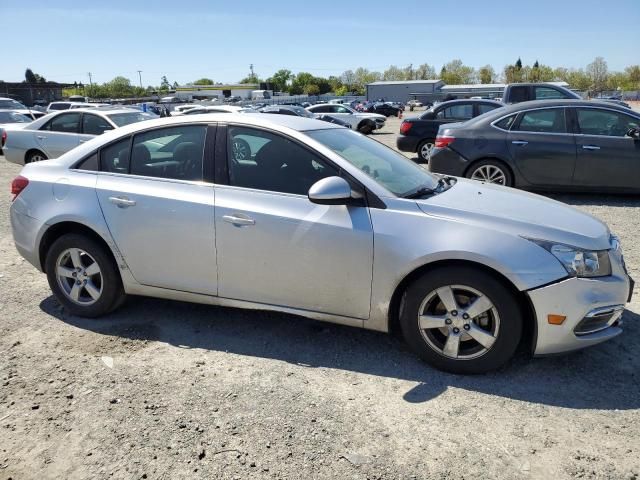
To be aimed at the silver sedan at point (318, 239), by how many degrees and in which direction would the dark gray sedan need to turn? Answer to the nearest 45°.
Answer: approximately 90° to its right

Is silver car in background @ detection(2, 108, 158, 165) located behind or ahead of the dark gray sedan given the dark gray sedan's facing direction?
behind

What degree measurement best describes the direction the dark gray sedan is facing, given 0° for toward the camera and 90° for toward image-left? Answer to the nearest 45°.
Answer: approximately 270°

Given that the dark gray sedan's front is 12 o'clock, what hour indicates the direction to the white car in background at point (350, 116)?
The white car in background is roughly at 8 o'clock from the dark gray sedan.
